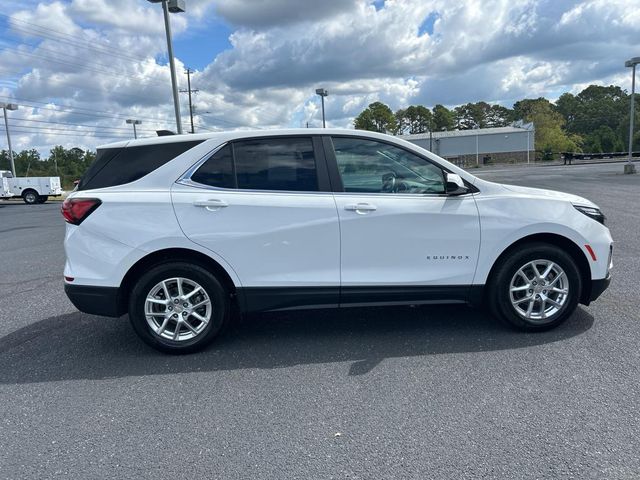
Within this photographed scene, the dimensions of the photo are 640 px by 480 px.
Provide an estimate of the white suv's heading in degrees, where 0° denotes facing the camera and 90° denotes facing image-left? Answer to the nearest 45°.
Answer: approximately 270°

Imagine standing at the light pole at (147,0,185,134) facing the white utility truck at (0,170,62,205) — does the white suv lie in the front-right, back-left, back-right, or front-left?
back-left

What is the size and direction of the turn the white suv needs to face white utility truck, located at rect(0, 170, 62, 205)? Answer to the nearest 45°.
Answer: approximately 135° to its left

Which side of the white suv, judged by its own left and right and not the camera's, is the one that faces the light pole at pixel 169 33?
left

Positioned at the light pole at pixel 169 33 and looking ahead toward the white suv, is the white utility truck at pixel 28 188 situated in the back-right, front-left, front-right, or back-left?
back-right
